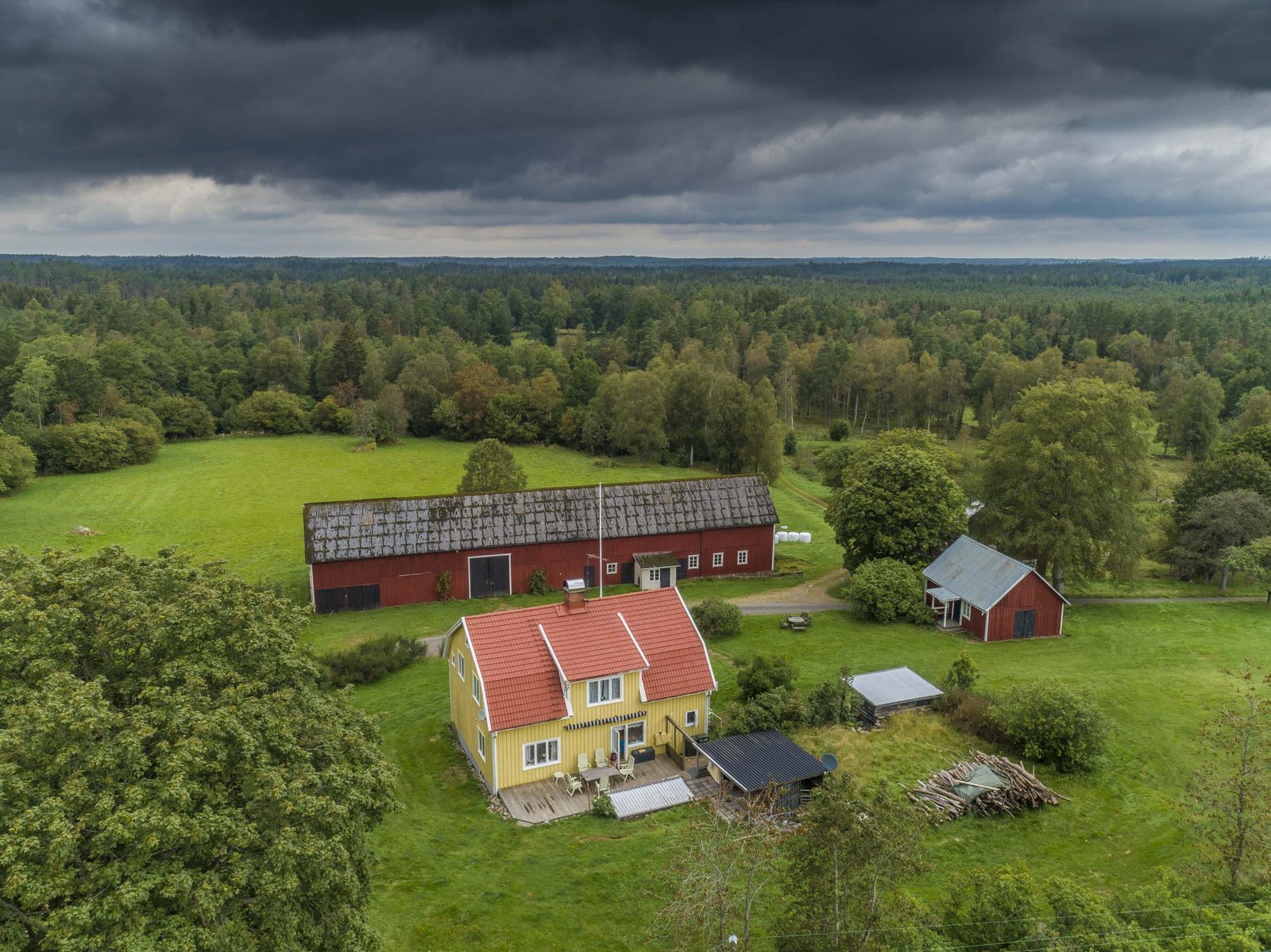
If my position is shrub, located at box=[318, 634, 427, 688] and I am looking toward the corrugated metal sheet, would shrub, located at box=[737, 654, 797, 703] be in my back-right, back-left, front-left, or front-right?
front-left

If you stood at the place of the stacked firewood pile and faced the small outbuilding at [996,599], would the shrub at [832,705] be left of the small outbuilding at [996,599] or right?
left

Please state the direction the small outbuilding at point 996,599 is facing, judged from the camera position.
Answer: facing the viewer and to the left of the viewer

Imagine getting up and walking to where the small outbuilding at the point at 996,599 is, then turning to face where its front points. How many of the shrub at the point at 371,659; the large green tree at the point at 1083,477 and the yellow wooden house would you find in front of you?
2

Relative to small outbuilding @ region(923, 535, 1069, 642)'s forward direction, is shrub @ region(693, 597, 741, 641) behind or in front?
in front

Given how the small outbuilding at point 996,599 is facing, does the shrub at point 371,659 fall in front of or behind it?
in front

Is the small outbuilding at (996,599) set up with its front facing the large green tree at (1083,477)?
no

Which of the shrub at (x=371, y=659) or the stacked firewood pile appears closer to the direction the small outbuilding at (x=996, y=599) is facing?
the shrub

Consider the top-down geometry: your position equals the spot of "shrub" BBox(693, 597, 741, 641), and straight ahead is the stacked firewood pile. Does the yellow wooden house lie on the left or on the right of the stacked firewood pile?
right

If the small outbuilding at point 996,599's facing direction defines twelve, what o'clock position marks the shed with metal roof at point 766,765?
The shed with metal roof is roughly at 11 o'clock from the small outbuilding.

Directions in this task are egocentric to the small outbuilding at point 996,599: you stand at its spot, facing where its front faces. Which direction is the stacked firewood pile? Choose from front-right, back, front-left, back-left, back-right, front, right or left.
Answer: front-left

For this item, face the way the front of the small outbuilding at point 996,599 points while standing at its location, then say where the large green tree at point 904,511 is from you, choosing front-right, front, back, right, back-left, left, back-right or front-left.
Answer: right

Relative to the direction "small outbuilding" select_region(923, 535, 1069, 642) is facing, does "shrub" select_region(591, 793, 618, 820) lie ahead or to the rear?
ahead

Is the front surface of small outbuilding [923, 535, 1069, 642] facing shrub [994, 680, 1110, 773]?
no
